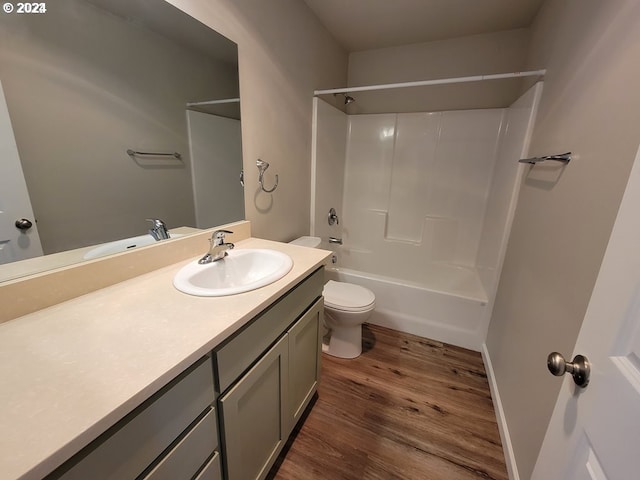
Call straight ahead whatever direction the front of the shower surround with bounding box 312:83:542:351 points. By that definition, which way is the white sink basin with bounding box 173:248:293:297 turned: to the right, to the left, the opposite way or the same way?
to the left

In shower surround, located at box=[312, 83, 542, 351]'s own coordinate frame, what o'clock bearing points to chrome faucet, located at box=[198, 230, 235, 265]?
The chrome faucet is roughly at 1 o'clock from the shower surround.

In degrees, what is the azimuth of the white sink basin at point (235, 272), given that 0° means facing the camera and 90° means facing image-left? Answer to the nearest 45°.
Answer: approximately 315°

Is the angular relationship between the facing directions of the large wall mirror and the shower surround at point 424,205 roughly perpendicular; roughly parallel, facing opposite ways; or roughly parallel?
roughly perpendicular

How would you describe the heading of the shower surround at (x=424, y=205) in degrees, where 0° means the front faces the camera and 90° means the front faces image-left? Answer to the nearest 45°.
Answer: approximately 0°

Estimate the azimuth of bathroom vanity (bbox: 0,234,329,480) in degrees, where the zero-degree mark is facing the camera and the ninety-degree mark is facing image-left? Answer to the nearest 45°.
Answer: approximately 315°

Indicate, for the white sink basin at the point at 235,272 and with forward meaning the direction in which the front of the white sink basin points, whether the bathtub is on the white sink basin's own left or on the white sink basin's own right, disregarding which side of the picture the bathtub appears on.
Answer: on the white sink basin's own left
